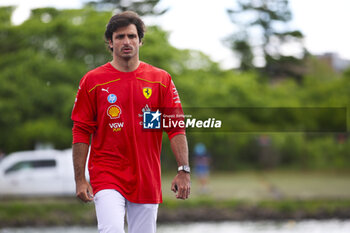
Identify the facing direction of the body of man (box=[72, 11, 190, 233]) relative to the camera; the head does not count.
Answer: toward the camera

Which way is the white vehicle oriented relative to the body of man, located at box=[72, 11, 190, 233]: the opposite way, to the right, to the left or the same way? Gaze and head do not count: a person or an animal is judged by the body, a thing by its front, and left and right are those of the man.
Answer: to the right

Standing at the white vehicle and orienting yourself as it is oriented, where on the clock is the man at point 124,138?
The man is roughly at 9 o'clock from the white vehicle.

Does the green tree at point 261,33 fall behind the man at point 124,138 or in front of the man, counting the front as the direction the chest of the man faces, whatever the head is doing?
behind

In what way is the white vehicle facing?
to the viewer's left

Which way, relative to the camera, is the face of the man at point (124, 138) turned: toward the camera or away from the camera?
toward the camera

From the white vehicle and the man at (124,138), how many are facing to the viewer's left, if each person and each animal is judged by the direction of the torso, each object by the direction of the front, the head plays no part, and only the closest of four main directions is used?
1

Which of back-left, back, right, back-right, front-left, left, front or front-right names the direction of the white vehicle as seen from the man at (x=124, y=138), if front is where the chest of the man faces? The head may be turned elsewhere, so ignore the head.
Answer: back
